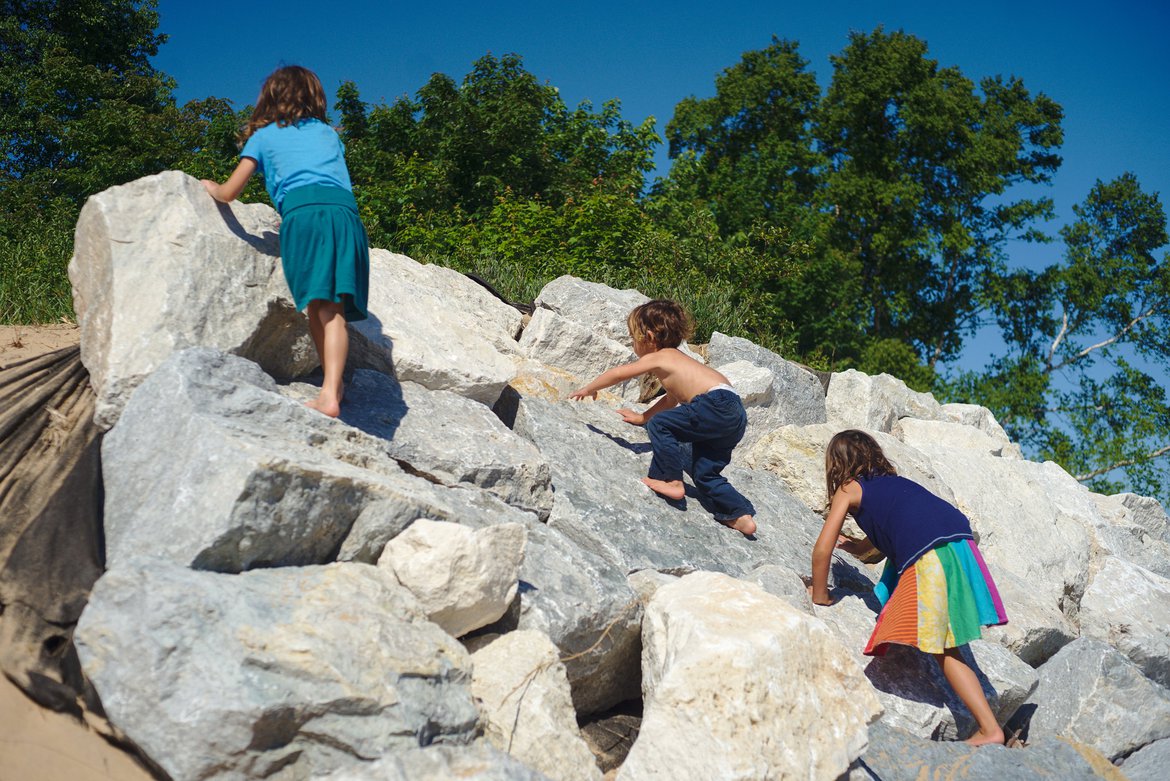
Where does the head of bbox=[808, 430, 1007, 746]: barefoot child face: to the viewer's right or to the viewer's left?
to the viewer's left

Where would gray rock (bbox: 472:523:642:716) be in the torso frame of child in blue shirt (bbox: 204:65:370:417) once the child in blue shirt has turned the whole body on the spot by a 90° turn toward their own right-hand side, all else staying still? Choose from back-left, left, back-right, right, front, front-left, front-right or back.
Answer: right

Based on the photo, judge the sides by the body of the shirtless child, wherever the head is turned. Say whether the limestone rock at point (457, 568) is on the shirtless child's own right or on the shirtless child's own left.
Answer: on the shirtless child's own left

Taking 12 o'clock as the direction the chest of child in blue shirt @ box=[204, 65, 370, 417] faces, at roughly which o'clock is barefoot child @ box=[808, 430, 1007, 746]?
The barefoot child is roughly at 5 o'clock from the child in blue shirt.

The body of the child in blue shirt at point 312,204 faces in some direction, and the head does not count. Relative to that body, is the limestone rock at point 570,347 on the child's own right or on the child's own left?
on the child's own right

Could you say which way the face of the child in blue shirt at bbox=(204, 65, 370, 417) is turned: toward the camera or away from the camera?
away from the camera

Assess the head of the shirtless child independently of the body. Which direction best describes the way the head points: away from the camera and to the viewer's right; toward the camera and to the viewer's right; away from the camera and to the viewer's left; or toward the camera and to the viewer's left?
away from the camera and to the viewer's left

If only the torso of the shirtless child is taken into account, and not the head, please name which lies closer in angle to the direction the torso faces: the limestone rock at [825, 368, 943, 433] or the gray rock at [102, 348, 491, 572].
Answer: the gray rock

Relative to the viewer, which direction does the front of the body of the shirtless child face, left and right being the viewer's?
facing to the left of the viewer

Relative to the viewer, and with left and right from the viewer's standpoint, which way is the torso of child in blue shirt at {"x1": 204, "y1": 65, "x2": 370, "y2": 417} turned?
facing away from the viewer and to the left of the viewer

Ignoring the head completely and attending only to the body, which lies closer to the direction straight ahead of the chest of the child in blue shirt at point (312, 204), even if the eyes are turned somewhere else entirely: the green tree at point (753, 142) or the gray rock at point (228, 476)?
the green tree

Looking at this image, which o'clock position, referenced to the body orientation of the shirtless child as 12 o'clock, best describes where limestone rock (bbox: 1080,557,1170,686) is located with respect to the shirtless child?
The limestone rock is roughly at 5 o'clock from the shirtless child.

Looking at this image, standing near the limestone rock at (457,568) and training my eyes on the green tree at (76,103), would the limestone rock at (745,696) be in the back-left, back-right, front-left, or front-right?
back-right
